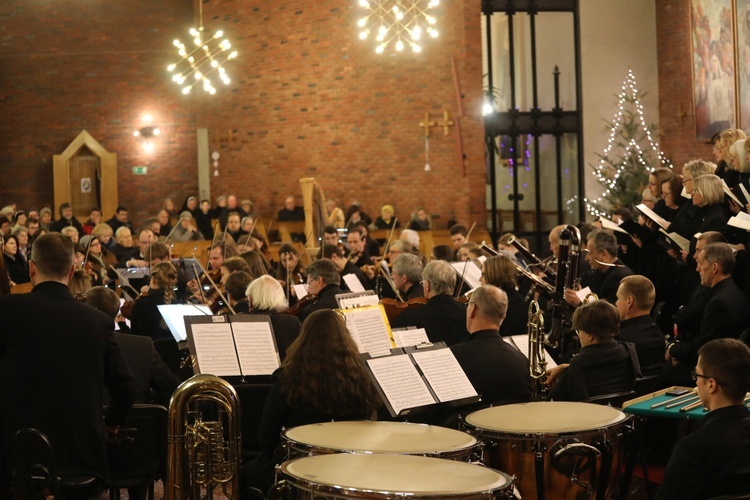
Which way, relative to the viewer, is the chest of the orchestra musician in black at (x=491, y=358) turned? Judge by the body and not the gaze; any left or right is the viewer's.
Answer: facing away from the viewer and to the left of the viewer

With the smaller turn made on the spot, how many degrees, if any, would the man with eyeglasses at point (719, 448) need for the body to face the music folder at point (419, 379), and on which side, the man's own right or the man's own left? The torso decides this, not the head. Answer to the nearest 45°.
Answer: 0° — they already face it

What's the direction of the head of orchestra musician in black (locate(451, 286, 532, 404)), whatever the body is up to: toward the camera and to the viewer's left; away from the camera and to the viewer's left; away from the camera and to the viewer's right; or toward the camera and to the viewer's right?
away from the camera and to the viewer's left

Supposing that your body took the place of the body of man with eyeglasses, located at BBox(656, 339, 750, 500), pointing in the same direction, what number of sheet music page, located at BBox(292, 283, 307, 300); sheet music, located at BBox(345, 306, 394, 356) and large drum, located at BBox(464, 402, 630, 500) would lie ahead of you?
3

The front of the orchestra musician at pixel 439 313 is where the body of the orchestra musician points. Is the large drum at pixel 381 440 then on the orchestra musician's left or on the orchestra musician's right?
on the orchestra musician's left

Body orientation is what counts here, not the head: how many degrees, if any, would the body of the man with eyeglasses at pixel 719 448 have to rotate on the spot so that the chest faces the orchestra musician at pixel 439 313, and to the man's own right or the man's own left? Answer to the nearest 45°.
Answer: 0° — they already face them

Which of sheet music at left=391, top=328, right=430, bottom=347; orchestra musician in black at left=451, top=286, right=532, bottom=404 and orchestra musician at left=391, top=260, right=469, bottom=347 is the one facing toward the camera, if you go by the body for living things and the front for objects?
the sheet music

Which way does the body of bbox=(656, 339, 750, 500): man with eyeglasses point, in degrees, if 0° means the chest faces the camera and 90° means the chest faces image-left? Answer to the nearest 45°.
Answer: approximately 135°

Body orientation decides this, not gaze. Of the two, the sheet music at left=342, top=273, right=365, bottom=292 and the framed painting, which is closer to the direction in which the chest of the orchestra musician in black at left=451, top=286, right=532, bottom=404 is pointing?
the sheet music

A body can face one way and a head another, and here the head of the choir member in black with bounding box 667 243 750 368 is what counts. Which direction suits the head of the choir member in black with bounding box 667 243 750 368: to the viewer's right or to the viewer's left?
to the viewer's left

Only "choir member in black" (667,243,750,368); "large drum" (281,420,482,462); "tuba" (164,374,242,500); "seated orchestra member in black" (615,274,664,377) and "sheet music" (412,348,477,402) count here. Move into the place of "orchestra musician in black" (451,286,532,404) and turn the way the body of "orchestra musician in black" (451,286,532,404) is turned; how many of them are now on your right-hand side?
2

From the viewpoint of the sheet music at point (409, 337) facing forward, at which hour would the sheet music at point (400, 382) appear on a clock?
the sheet music at point (400, 382) is roughly at 12 o'clock from the sheet music at point (409, 337).

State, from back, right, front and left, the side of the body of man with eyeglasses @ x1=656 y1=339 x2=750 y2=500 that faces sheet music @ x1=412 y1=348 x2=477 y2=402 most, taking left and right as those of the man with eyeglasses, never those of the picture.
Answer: front
